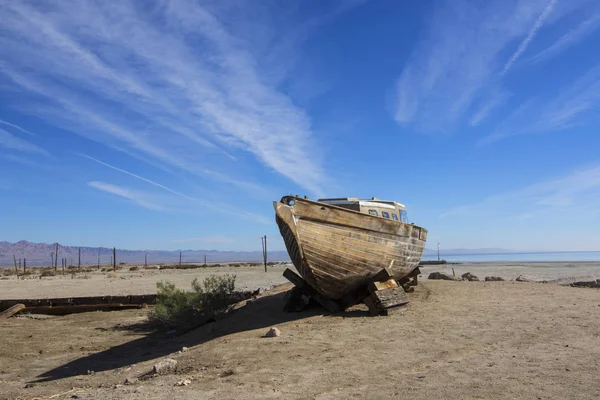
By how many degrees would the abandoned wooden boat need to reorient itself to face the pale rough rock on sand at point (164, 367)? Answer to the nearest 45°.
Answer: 0° — it already faces it

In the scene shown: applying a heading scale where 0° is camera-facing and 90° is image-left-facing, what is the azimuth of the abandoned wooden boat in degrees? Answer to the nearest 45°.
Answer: approximately 45°
